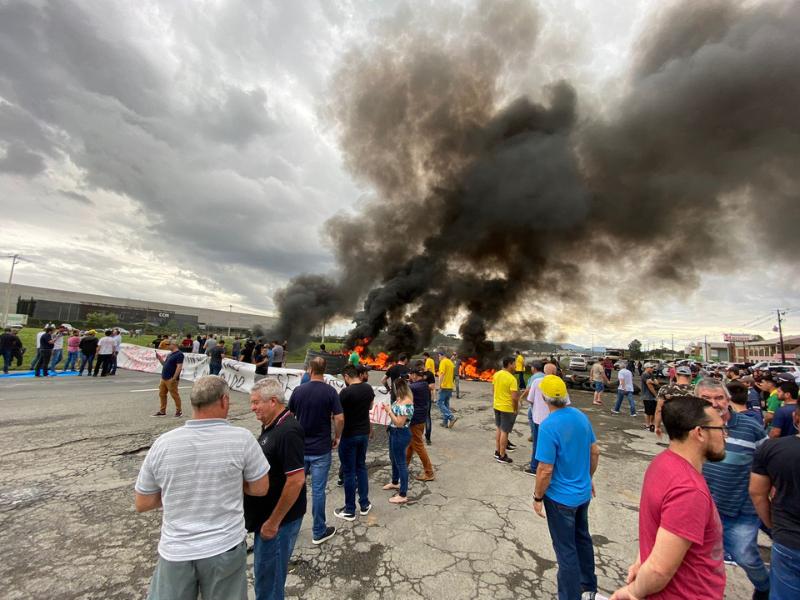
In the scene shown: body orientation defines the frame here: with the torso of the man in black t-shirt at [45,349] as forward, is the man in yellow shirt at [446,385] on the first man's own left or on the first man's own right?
on the first man's own right

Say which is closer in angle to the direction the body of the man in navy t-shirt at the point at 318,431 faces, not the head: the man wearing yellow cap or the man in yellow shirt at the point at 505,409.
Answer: the man in yellow shirt

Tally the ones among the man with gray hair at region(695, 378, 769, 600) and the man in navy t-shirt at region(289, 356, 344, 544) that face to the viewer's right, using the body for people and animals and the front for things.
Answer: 0

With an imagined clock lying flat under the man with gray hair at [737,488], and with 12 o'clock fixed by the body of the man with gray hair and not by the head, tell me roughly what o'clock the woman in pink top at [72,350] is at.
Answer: The woman in pink top is roughly at 1 o'clock from the man with gray hair.

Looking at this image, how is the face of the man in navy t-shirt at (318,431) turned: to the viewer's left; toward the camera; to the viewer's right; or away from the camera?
away from the camera

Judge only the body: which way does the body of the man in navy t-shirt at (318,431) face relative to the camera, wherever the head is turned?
away from the camera

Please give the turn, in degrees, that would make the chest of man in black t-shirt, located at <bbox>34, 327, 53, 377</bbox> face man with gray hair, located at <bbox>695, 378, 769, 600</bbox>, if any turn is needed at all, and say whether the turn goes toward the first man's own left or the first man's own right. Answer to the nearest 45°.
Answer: approximately 90° to the first man's own right

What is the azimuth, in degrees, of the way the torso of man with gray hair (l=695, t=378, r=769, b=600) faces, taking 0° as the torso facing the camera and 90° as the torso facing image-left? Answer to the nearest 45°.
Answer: approximately 45°

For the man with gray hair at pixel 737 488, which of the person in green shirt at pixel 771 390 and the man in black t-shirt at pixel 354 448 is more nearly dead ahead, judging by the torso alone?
the man in black t-shirt

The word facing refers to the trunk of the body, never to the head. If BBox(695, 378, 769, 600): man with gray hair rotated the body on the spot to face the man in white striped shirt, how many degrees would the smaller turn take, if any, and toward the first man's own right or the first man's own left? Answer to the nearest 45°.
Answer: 0° — they already face them

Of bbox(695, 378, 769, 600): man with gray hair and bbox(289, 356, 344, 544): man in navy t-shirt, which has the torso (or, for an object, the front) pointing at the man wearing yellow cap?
the man with gray hair

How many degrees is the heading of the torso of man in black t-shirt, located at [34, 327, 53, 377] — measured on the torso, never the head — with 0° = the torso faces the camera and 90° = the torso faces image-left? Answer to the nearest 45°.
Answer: approximately 270°

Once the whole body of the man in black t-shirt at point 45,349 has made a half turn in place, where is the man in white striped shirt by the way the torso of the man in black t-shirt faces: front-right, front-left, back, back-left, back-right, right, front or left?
left

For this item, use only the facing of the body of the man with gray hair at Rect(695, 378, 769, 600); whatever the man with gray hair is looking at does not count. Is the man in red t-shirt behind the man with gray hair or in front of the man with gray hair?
in front

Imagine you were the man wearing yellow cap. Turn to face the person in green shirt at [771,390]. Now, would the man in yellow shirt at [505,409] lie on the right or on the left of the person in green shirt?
left
